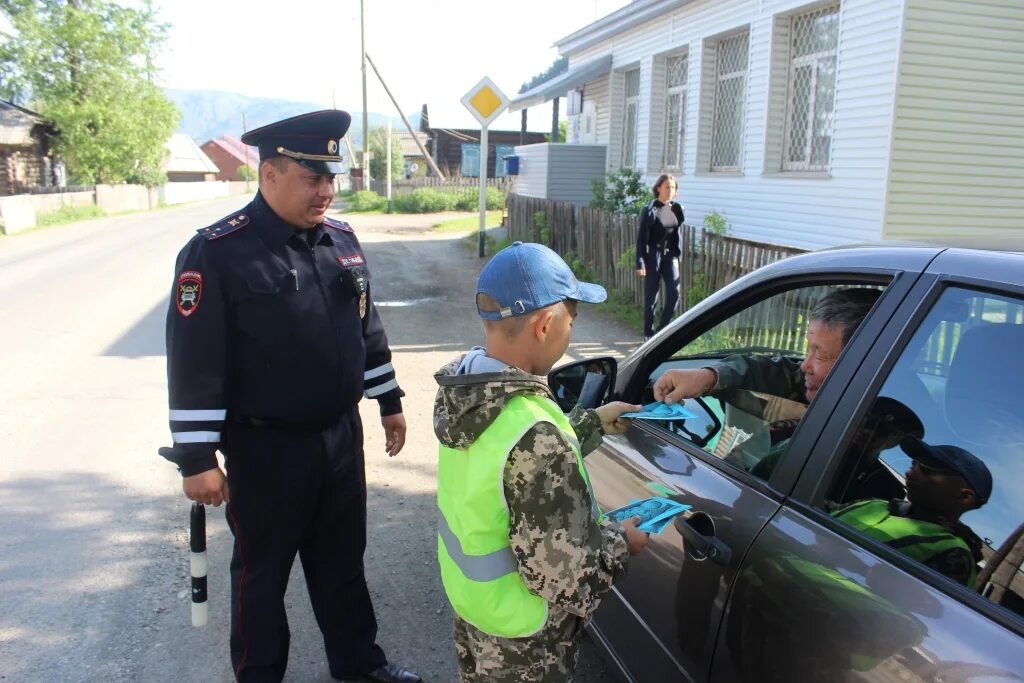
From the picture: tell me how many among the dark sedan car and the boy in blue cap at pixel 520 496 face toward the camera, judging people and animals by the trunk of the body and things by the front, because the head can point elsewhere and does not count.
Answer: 0

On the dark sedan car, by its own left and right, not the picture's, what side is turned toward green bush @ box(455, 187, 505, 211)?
front

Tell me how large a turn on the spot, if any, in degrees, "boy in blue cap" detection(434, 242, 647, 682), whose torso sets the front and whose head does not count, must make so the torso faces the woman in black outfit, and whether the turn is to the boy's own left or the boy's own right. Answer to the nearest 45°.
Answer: approximately 45° to the boy's own left

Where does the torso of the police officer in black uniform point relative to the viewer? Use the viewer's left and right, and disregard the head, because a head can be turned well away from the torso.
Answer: facing the viewer and to the right of the viewer

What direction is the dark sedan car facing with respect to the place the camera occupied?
facing away from the viewer and to the left of the viewer

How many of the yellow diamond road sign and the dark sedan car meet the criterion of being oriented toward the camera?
1

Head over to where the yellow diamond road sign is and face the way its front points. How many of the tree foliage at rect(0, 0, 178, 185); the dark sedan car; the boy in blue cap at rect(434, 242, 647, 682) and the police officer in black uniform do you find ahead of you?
3

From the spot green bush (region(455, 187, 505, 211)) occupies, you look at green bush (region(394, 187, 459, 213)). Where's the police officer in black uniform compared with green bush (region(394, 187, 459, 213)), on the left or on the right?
left

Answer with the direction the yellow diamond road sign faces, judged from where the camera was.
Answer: facing the viewer

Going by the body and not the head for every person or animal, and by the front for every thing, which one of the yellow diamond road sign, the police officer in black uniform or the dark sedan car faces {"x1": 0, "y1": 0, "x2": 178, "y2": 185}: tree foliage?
the dark sedan car

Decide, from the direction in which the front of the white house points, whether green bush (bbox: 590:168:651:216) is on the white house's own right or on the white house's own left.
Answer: on the white house's own right

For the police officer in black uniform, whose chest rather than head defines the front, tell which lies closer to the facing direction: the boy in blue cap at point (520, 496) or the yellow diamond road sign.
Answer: the boy in blue cap

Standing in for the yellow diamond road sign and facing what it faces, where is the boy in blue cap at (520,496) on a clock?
The boy in blue cap is roughly at 12 o'clock from the yellow diamond road sign.

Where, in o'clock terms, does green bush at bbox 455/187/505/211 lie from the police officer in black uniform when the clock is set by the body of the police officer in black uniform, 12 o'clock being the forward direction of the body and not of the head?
The green bush is roughly at 8 o'clock from the police officer in black uniform.

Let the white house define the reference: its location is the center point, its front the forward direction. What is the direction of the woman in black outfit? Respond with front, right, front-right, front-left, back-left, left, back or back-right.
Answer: front
